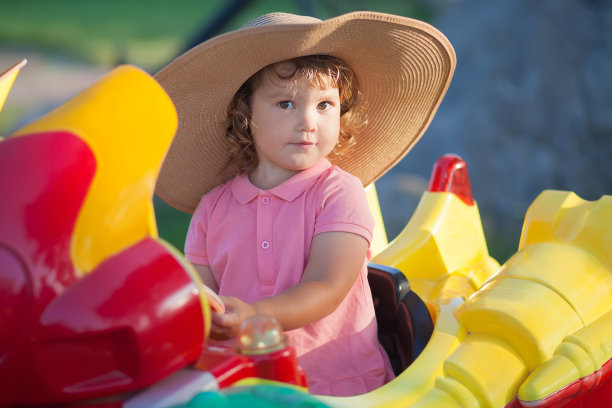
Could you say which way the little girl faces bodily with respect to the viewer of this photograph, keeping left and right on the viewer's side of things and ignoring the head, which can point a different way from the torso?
facing the viewer and to the left of the viewer
